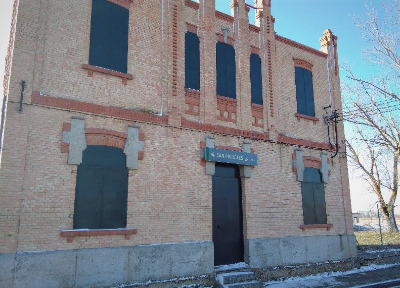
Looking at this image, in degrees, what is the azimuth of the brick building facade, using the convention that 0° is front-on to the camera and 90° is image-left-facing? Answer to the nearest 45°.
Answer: approximately 315°
